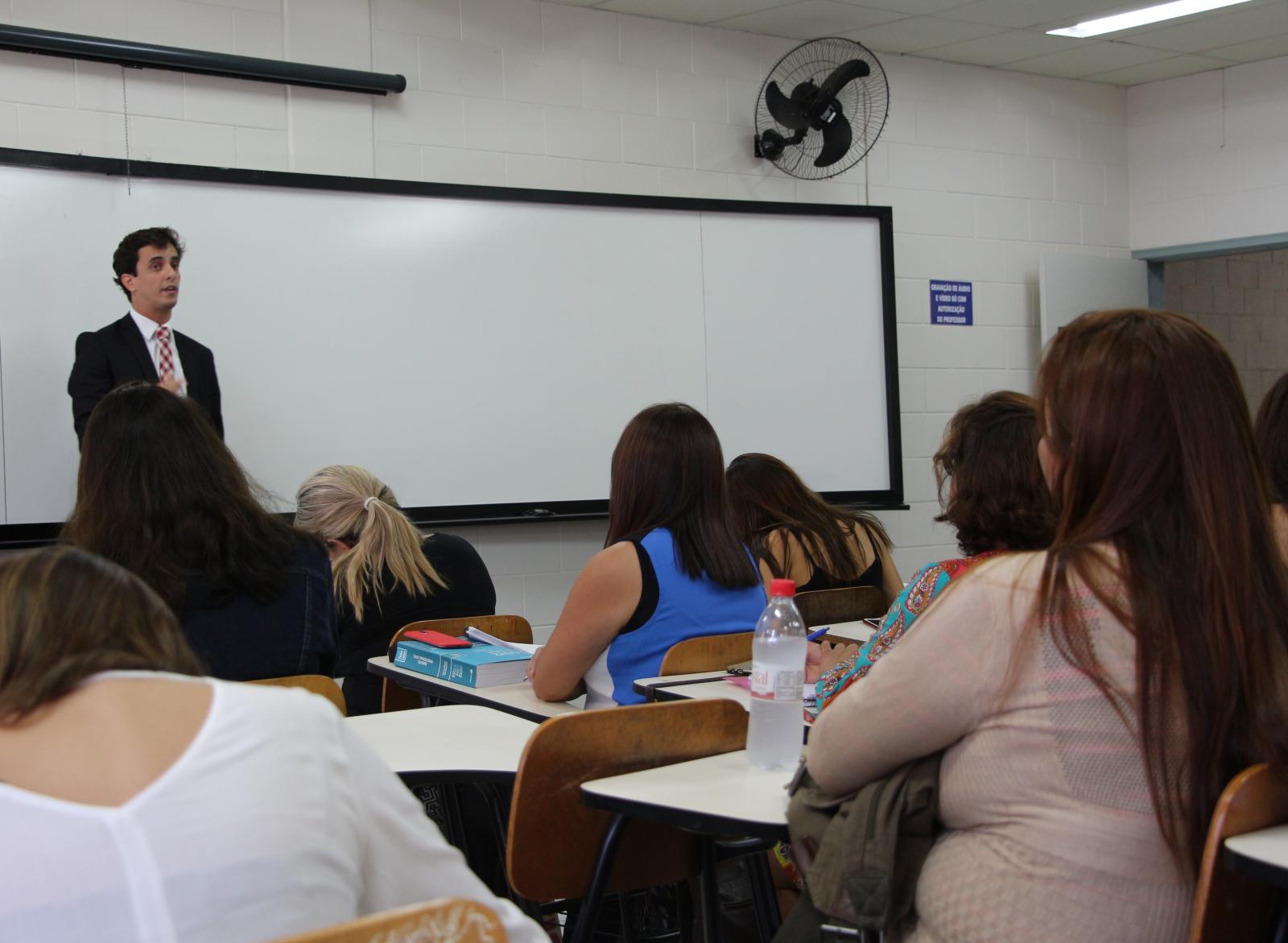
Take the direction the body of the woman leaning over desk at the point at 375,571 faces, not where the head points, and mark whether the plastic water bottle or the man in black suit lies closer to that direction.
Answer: the man in black suit

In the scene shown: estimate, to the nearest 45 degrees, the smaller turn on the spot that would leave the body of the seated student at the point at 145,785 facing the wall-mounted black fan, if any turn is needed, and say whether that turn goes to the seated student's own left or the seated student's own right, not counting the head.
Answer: approximately 45° to the seated student's own right

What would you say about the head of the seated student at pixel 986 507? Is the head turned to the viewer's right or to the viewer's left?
to the viewer's left

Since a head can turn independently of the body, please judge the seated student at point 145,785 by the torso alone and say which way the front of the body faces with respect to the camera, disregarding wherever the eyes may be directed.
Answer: away from the camera

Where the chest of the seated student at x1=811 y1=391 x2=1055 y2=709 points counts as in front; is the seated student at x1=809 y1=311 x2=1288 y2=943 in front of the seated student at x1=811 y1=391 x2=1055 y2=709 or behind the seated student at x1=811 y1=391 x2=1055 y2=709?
behind

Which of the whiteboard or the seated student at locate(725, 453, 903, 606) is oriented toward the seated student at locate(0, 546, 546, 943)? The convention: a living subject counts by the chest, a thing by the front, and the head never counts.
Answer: the whiteboard

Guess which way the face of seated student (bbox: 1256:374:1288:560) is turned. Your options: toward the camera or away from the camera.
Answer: away from the camera

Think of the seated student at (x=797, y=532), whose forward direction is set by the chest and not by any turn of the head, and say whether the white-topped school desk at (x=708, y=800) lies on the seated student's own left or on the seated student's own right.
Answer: on the seated student's own left

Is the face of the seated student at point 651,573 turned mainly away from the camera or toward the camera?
away from the camera

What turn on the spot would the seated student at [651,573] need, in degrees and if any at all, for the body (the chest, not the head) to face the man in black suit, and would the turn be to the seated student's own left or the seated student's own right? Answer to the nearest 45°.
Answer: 0° — they already face them

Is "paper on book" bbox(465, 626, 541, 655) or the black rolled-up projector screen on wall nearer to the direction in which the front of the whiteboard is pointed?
the paper on book
